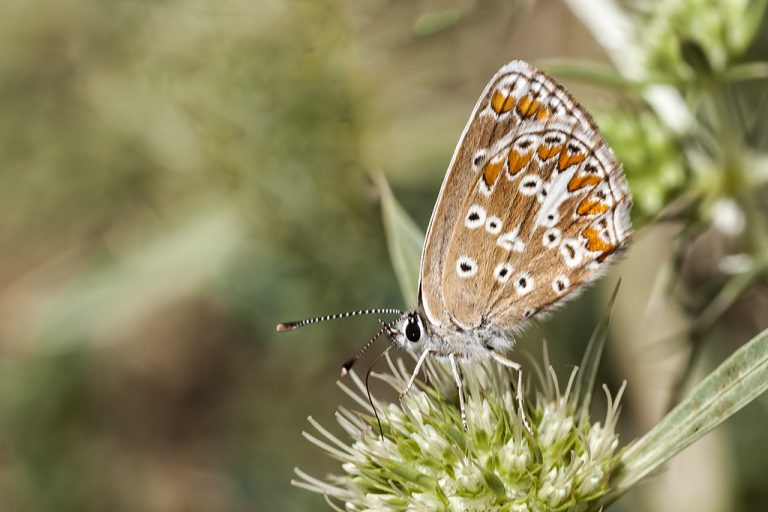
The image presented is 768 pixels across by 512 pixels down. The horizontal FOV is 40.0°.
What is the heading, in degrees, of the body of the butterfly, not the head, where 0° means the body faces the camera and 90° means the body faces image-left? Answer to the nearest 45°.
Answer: approximately 90°
